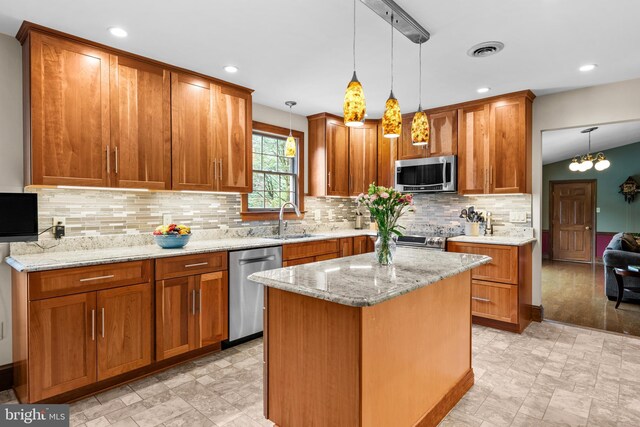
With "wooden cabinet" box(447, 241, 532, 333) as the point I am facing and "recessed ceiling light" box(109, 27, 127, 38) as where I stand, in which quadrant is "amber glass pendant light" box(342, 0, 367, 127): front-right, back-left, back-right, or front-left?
front-right

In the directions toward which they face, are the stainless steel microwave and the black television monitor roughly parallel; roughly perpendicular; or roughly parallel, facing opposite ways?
roughly perpendicular

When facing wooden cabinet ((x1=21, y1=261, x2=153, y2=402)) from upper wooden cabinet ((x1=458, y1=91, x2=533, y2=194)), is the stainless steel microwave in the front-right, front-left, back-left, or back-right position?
front-right

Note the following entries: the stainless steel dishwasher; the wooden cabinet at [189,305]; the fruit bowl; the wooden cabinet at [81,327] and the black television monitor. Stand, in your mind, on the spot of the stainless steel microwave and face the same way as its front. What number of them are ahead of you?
5

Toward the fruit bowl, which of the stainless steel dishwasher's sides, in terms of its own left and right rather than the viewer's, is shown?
right

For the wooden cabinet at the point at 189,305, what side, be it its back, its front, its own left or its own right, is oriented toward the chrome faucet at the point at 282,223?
left

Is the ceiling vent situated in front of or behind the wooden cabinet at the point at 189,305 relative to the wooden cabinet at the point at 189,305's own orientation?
in front

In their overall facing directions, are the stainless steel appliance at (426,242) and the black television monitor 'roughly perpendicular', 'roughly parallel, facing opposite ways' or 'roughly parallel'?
roughly perpendicular

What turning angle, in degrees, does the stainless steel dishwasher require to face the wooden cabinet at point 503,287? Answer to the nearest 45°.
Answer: approximately 45° to its left

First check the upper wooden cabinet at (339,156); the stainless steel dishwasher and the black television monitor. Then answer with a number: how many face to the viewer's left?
0

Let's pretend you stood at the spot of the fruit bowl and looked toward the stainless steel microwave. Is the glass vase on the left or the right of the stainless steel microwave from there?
right

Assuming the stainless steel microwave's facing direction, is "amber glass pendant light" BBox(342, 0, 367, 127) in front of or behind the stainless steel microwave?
in front
